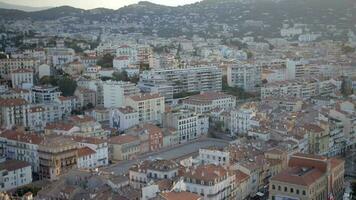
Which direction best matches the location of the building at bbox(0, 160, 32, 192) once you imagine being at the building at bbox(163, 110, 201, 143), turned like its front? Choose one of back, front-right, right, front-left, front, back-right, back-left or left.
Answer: right

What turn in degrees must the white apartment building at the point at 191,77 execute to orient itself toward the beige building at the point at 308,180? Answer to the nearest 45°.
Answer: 0° — it already faces it

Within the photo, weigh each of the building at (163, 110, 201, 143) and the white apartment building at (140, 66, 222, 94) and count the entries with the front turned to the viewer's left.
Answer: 0

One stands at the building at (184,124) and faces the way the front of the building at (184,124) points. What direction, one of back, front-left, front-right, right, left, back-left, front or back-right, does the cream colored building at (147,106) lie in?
back

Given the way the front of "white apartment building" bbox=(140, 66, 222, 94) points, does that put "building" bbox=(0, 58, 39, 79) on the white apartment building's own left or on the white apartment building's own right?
on the white apartment building's own right

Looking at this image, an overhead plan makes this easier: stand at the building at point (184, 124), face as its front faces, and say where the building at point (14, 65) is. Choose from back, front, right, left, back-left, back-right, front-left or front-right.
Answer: back

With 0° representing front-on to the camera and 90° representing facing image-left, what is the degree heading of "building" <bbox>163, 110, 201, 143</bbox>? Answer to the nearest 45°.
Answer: approximately 315°

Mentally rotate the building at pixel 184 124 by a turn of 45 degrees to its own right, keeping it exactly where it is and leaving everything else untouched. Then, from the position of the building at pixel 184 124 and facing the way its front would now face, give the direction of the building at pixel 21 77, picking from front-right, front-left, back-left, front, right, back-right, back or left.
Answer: back-right

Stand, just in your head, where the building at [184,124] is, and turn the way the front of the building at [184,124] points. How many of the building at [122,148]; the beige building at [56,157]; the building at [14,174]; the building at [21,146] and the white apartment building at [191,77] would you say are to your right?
4

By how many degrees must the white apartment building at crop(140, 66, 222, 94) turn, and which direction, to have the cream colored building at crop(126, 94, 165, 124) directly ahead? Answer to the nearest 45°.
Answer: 0° — it already faces it

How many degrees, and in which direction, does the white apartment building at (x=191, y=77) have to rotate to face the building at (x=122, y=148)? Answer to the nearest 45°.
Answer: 0° — it already faces it

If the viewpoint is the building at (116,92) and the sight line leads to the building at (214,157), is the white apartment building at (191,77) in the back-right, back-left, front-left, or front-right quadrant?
back-left

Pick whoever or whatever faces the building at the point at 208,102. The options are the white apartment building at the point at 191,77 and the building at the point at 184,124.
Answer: the white apartment building

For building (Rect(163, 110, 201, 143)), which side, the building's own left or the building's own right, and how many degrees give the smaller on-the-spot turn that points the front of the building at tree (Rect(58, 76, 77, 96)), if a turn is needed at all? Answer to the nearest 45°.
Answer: approximately 180°

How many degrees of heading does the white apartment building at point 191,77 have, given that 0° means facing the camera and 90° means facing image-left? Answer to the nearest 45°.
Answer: approximately 0°

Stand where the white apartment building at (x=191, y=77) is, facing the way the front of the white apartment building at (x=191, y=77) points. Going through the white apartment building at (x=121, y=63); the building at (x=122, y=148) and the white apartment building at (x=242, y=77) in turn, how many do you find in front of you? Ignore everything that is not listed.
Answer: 1
